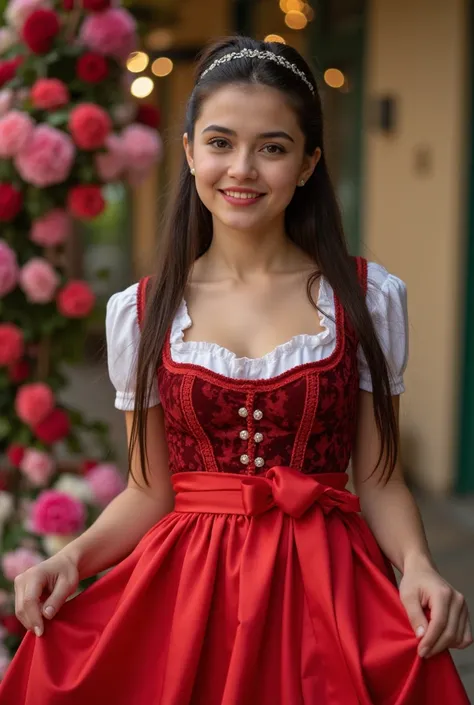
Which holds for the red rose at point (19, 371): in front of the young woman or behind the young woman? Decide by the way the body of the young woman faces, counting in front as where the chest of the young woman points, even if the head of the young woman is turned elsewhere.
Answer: behind

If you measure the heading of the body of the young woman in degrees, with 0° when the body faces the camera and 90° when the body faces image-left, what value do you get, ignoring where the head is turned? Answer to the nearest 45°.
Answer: approximately 0°

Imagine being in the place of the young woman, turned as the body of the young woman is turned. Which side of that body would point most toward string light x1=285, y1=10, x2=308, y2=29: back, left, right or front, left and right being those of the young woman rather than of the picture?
back

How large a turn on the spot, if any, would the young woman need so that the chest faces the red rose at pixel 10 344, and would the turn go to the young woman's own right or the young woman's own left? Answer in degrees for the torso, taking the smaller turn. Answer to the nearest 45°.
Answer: approximately 135° to the young woman's own right

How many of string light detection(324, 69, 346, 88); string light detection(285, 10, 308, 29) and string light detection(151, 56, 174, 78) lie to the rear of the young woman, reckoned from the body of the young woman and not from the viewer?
3

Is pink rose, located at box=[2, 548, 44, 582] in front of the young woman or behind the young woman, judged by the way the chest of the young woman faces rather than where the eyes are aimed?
behind

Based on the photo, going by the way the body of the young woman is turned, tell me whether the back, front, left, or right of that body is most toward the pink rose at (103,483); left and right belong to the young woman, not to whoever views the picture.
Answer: back

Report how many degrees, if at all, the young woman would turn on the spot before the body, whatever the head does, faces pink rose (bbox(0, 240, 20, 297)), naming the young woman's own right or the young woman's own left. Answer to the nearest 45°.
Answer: approximately 135° to the young woman's own right

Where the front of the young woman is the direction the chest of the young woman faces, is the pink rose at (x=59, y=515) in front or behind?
behind
